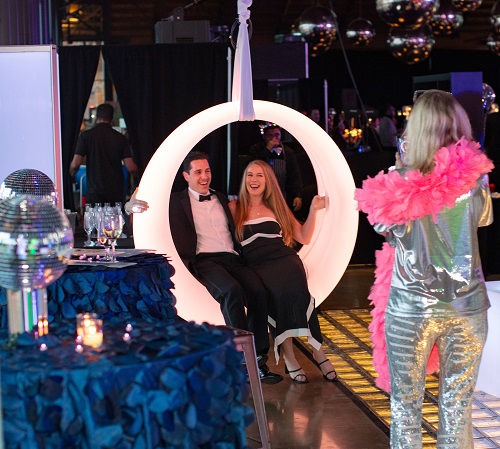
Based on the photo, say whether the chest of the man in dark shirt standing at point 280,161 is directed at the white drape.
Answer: yes

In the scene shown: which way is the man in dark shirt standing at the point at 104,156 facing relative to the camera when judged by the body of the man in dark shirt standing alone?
away from the camera

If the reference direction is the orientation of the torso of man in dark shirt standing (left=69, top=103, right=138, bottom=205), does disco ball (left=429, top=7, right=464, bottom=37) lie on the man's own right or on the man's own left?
on the man's own right

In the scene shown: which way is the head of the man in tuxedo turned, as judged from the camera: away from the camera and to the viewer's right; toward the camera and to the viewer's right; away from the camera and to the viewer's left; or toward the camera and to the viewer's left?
toward the camera and to the viewer's right

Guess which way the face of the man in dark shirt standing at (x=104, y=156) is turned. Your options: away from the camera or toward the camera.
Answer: away from the camera

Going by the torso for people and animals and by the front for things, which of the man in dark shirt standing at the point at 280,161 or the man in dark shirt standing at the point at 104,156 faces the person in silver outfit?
the man in dark shirt standing at the point at 280,161

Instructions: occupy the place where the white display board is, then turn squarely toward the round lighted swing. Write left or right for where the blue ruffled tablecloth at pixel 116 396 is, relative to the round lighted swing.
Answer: right

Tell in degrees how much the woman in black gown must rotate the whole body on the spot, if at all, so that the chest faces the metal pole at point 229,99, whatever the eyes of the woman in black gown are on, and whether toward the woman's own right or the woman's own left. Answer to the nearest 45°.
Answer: approximately 180°

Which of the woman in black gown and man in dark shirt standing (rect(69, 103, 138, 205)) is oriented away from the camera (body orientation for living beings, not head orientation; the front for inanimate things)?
the man in dark shirt standing

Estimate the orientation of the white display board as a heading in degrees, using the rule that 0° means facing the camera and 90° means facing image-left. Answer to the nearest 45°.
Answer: approximately 0°

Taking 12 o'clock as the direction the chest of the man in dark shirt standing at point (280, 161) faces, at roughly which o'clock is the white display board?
The white display board is roughly at 1 o'clock from the man in dark shirt standing.

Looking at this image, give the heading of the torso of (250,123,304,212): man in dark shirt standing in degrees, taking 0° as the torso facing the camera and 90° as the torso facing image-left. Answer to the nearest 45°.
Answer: approximately 0°

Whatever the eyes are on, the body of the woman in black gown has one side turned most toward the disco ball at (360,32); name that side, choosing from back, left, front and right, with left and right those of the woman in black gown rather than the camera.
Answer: back
